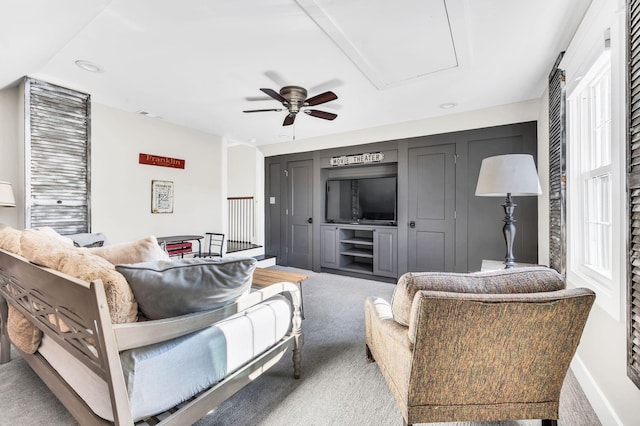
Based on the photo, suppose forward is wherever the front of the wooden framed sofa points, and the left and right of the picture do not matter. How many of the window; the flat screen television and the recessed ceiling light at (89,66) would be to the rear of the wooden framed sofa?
0

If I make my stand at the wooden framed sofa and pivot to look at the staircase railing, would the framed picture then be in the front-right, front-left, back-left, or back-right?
front-left

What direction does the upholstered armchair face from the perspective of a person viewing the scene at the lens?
facing away from the viewer and to the left of the viewer

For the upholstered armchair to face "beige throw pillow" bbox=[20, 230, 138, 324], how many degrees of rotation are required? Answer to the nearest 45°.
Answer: approximately 90° to its left

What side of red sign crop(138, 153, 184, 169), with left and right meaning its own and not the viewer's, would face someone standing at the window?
front

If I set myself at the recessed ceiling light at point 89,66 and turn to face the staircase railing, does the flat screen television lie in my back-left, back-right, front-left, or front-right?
front-right

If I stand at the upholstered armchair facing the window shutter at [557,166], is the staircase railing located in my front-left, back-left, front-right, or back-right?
front-left

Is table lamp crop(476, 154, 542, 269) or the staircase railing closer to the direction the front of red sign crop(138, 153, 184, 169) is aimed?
the table lamp

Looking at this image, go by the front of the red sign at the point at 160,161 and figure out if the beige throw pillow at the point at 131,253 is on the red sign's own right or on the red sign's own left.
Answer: on the red sign's own right

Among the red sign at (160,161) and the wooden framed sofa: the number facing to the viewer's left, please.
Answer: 0

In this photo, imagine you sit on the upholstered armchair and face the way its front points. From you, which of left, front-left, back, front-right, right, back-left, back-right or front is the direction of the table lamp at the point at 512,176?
front-right

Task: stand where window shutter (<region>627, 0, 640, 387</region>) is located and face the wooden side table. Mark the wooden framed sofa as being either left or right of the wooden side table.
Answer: left

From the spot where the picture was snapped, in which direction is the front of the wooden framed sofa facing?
facing away from the viewer and to the right of the viewer

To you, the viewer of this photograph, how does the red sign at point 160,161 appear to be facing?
facing the viewer and to the right of the viewer
